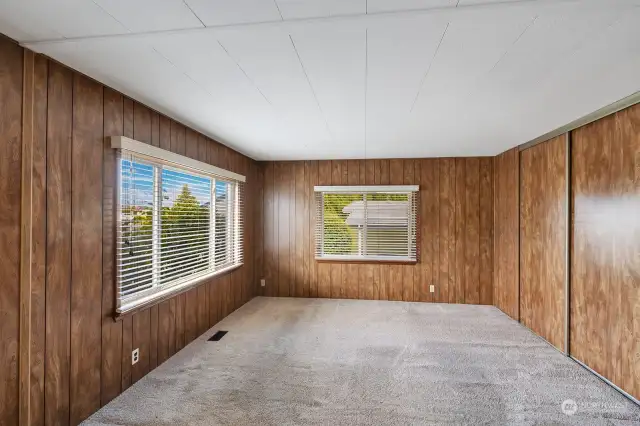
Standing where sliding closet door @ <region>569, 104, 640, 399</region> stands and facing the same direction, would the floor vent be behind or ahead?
ahead

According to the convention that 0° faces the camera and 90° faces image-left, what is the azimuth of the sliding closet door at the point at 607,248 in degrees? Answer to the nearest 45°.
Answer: approximately 90°
